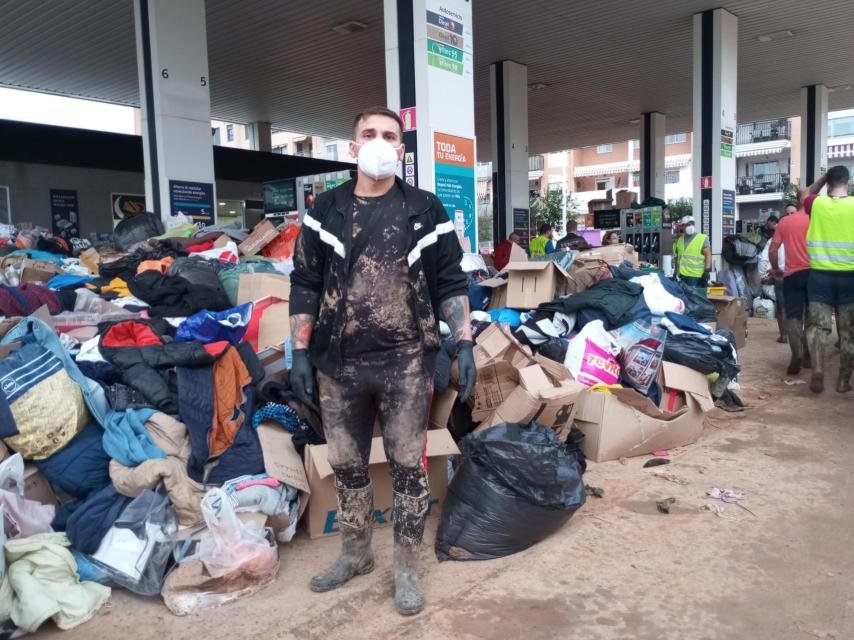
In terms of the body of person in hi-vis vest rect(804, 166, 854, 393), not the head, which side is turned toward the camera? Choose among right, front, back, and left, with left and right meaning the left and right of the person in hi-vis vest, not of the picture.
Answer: back

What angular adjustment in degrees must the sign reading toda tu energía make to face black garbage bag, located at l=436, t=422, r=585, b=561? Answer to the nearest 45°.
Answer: approximately 45° to its right

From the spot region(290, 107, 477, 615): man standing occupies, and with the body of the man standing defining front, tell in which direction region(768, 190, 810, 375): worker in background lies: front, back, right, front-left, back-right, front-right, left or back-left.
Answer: back-left

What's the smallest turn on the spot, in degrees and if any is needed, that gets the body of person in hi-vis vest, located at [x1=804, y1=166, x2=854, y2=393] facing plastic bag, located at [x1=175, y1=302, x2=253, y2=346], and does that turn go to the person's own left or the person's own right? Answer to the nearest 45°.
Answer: approximately 135° to the person's own left

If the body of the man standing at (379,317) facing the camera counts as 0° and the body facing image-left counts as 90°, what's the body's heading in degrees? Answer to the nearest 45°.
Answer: approximately 0°

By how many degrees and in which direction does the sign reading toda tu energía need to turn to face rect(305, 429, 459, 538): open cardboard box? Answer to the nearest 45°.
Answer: approximately 45° to its right

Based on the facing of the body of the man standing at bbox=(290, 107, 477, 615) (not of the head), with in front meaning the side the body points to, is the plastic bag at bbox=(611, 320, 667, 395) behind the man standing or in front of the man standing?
behind

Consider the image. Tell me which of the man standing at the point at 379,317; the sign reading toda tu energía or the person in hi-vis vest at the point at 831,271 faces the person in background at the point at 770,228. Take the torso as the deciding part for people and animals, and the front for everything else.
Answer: the person in hi-vis vest

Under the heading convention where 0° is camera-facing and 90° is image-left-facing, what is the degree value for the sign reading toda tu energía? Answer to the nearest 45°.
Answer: approximately 315°

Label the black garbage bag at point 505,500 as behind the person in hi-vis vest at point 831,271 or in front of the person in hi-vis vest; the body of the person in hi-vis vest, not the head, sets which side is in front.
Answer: behind

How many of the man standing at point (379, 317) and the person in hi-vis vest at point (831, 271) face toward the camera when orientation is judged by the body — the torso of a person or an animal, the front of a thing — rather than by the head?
1

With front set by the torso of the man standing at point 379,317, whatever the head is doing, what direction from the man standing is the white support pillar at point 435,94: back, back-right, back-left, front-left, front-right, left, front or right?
back
